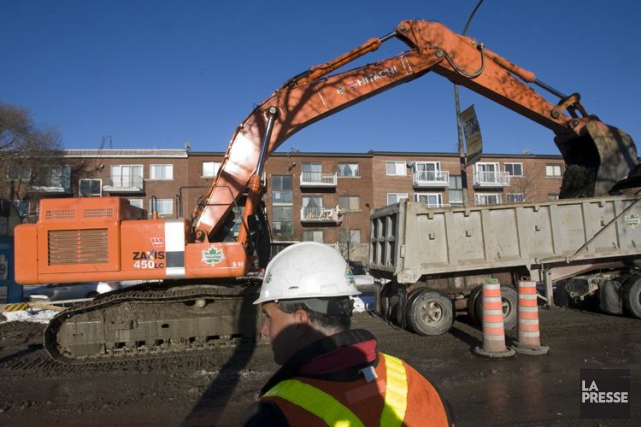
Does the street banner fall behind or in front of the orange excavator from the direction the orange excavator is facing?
in front

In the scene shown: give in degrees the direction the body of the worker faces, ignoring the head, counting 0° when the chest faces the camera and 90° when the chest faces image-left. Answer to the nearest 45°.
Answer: approximately 135°

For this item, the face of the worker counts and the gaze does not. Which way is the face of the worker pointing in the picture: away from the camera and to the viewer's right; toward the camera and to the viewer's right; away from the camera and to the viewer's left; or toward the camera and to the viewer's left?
away from the camera and to the viewer's left

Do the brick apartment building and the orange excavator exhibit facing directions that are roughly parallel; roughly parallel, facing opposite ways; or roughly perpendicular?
roughly perpendicular

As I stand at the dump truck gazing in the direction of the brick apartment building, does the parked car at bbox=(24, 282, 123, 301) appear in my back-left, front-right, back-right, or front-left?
front-left

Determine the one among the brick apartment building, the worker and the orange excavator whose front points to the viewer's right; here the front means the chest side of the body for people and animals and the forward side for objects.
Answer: the orange excavator

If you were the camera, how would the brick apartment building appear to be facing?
facing the viewer

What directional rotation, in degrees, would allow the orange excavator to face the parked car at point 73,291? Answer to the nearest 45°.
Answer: approximately 135° to its left

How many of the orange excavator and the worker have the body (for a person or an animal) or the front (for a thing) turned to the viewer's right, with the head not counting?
1

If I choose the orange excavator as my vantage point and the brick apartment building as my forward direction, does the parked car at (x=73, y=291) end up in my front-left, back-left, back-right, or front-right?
front-left

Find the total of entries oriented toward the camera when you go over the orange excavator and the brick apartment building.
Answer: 1

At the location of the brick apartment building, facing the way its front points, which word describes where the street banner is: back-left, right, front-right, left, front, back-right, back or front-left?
front

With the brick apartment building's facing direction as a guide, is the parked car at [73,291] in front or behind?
in front

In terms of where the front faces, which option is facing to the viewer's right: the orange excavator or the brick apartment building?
the orange excavator

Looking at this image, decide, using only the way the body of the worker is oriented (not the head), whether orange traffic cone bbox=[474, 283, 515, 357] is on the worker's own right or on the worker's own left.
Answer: on the worker's own right

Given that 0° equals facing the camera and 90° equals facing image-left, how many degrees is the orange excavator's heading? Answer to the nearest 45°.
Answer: approximately 270°

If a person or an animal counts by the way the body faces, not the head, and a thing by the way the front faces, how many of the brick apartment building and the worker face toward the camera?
1
